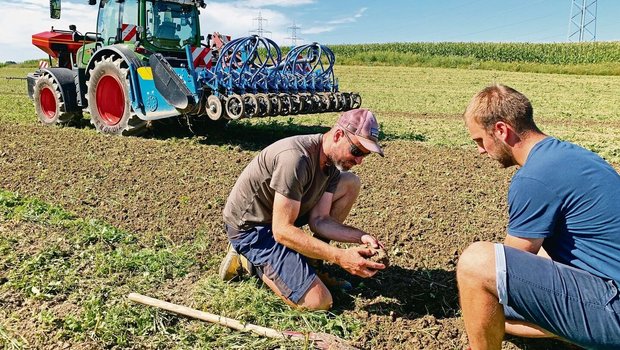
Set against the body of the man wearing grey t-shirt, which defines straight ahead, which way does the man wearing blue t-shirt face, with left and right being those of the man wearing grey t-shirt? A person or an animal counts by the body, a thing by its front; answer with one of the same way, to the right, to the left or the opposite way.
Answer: the opposite way

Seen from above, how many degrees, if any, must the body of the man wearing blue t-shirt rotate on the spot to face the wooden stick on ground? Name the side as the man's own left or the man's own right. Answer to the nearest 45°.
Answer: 0° — they already face it

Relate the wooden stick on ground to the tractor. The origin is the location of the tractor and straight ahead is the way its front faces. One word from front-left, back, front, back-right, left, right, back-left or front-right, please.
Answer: back-left

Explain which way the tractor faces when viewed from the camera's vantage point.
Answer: facing away from the viewer and to the left of the viewer

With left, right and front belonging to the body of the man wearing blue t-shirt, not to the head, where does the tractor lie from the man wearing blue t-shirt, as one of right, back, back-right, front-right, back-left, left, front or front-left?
front-right

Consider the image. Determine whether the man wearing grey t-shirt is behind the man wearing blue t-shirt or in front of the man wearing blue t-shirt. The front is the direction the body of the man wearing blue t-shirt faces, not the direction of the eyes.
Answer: in front

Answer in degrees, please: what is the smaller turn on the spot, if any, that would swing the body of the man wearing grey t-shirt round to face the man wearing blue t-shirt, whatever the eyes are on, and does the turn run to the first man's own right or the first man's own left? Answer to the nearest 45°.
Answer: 0° — they already face them

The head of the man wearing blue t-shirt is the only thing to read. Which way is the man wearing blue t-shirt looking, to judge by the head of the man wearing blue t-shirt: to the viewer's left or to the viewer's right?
to the viewer's left

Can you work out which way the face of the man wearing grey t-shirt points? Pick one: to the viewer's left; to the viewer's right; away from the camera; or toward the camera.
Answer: to the viewer's right

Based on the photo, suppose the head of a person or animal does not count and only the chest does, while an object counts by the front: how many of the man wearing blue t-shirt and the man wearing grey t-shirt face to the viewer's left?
1

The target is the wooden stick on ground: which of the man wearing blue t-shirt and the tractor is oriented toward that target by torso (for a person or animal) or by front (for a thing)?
the man wearing blue t-shirt

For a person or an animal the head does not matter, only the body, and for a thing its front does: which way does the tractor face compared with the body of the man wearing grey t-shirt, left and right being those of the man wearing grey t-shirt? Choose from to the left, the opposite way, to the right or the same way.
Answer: the opposite way

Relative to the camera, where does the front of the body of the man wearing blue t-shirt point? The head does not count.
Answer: to the viewer's left

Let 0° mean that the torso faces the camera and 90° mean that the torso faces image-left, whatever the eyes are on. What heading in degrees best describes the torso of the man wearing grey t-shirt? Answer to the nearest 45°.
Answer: approximately 315°

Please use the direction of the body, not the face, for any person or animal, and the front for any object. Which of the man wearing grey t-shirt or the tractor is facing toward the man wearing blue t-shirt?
the man wearing grey t-shirt
